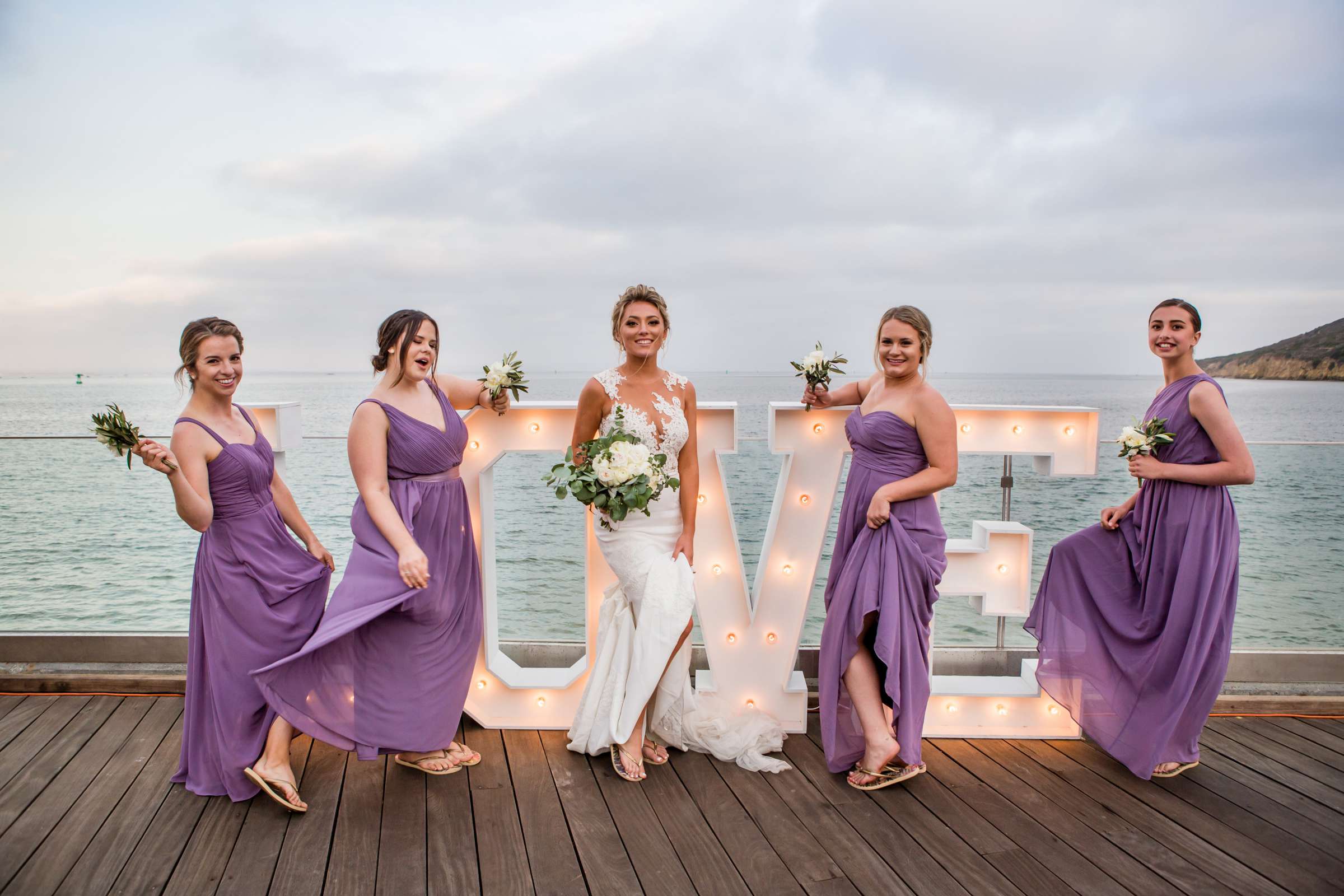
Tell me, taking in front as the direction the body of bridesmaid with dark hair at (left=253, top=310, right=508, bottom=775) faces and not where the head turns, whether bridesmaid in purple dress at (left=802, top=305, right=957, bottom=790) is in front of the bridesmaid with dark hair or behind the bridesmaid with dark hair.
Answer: in front

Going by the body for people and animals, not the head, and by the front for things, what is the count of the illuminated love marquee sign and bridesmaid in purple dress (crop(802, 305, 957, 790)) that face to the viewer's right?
0

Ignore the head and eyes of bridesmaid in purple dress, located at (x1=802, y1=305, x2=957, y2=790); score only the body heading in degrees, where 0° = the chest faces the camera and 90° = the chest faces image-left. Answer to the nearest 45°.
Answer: approximately 45°

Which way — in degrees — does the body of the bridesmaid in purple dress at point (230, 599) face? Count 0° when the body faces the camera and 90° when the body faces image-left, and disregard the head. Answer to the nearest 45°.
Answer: approximately 315°

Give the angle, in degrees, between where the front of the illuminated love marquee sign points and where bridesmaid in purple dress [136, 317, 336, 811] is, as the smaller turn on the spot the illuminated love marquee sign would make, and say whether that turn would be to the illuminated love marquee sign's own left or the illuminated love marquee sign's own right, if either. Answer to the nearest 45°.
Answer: approximately 45° to the illuminated love marquee sign's own right

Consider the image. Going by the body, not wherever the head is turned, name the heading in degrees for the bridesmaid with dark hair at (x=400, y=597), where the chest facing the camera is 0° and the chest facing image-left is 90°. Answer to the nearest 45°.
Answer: approximately 315°

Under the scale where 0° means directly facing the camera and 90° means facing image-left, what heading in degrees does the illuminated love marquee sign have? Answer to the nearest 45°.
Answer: approximately 0°

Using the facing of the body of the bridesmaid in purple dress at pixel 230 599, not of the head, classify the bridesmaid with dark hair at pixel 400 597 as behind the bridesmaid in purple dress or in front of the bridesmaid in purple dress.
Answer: in front
